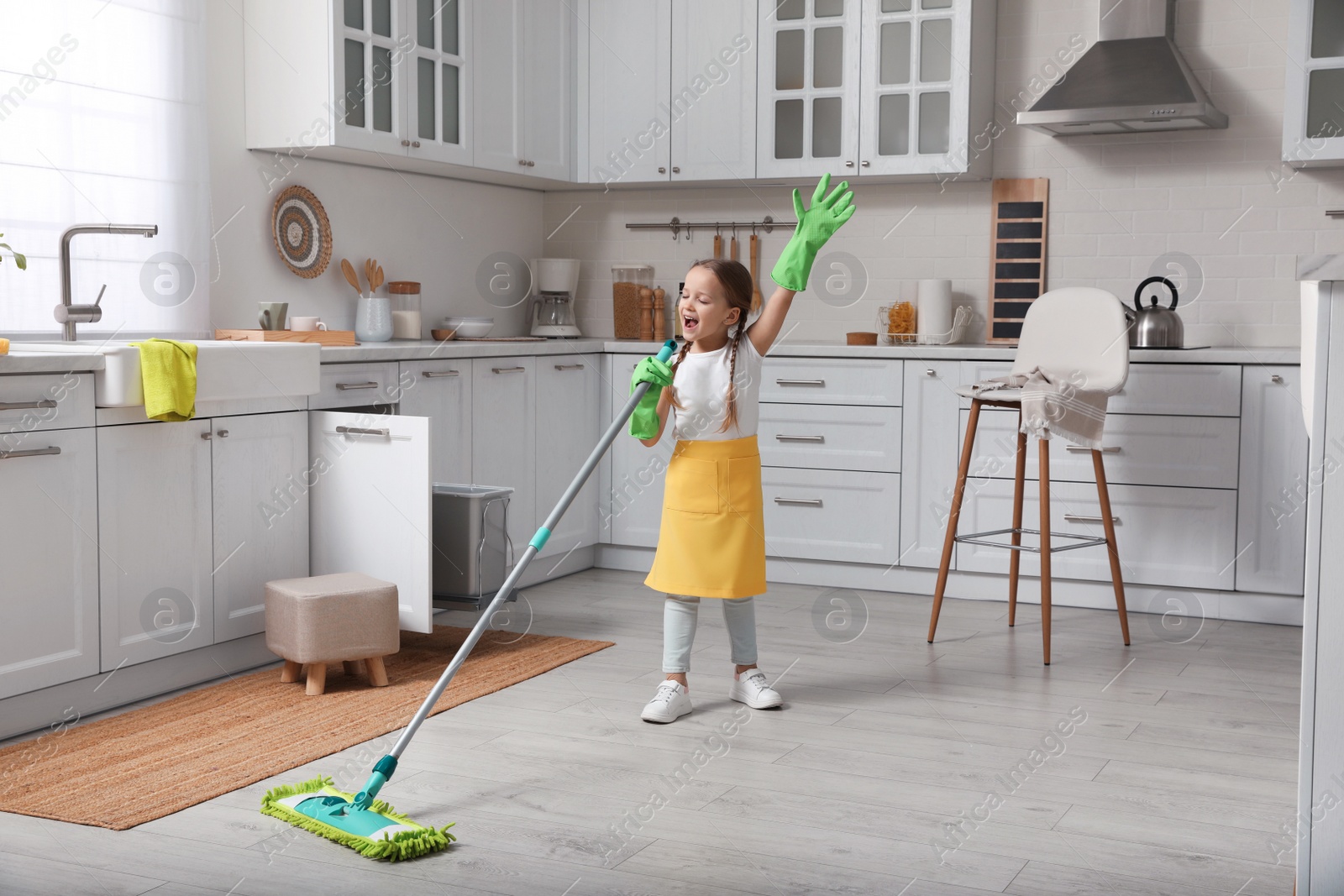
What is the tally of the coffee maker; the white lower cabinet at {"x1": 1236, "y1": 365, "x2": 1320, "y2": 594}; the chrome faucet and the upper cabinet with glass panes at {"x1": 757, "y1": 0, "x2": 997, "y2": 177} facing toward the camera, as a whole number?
3

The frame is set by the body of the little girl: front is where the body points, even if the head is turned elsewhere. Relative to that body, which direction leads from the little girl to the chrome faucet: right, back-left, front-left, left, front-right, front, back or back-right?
right

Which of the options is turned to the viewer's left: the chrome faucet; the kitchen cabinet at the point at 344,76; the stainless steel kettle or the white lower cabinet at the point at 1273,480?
the stainless steel kettle

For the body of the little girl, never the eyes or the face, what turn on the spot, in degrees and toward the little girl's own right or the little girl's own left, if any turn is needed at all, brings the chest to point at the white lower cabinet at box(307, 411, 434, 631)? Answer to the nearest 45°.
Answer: approximately 135° to the little girl's own right

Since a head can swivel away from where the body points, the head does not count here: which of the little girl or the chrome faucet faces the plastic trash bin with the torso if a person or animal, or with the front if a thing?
the chrome faucet

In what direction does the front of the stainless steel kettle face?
to the viewer's left

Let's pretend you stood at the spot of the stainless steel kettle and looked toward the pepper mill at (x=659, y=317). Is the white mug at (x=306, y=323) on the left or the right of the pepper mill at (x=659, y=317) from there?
left

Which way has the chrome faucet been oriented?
to the viewer's right

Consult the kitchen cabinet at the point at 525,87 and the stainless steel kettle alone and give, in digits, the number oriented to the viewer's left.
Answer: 1

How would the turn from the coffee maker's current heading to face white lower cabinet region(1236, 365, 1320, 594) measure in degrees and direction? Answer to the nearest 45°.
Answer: approximately 45° to its left

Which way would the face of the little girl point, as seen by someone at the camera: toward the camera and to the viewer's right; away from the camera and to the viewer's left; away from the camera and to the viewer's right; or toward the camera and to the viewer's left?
toward the camera and to the viewer's left
